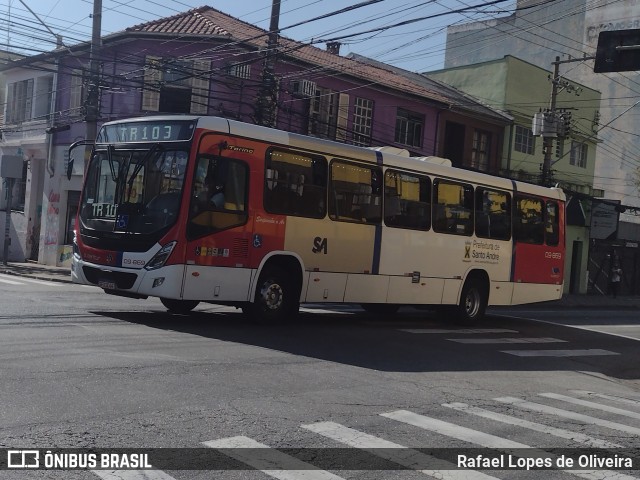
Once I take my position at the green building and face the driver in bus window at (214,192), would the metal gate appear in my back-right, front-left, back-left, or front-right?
back-left

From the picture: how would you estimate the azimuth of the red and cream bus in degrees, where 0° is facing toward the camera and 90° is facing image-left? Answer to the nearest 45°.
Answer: approximately 45°

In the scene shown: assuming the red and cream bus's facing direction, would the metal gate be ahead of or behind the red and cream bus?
behind

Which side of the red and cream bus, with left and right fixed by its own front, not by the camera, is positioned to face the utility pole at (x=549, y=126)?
back

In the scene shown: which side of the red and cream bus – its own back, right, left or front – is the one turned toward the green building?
back

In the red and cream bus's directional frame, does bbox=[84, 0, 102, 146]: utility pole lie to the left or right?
on its right

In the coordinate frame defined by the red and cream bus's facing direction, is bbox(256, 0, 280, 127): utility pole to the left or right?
on its right
